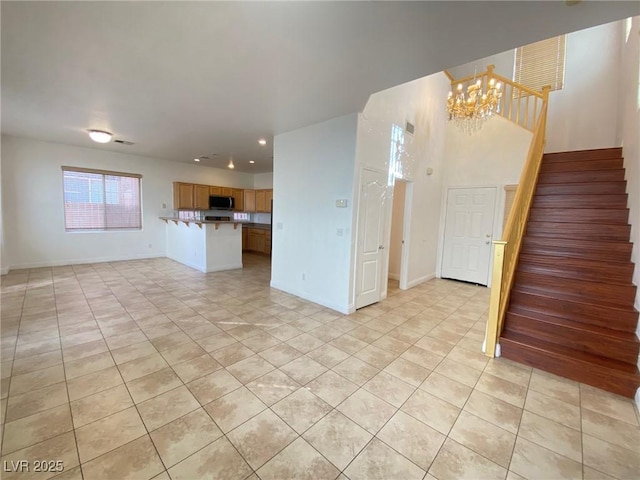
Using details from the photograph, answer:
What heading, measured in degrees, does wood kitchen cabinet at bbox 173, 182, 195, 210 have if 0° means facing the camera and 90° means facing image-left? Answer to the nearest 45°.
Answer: approximately 315°

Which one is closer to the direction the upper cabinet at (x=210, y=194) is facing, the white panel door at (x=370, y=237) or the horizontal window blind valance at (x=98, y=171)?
the white panel door

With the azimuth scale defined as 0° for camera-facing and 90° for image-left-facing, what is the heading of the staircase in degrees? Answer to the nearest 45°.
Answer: approximately 0°

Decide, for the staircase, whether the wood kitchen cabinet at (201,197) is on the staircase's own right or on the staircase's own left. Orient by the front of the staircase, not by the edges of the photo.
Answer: on the staircase's own right
